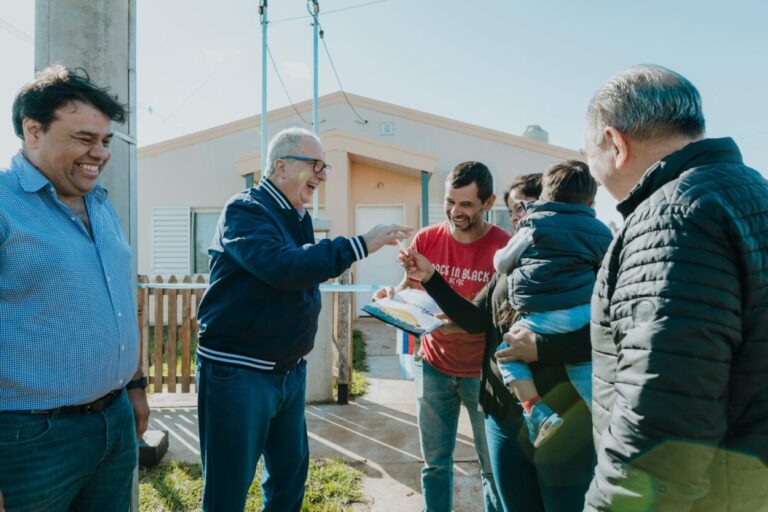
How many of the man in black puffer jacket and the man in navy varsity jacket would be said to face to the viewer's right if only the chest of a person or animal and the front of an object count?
1

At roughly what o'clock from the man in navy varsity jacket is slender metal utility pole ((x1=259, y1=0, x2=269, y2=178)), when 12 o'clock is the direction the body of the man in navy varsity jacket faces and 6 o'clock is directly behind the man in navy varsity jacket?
The slender metal utility pole is roughly at 9 o'clock from the man in navy varsity jacket.

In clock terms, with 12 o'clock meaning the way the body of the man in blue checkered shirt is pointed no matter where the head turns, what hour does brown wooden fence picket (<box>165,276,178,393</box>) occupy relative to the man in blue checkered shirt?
The brown wooden fence picket is roughly at 8 o'clock from the man in blue checkered shirt.

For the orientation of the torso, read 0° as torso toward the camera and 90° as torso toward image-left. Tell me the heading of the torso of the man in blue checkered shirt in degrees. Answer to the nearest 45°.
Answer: approximately 315°

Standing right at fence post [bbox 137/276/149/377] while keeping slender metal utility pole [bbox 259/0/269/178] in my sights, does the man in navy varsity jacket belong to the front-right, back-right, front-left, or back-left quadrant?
back-right

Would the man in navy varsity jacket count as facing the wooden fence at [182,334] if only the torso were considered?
no

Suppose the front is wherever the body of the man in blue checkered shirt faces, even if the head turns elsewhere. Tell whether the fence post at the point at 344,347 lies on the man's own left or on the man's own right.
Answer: on the man's own left

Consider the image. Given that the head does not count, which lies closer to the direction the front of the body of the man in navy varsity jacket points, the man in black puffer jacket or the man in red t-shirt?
the man in red t-shirt

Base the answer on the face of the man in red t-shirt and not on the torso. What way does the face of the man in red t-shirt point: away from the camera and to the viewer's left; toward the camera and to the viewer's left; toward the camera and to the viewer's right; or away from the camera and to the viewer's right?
toward the camera and to the viewer's left

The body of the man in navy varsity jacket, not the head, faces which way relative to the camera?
to the viewer's right

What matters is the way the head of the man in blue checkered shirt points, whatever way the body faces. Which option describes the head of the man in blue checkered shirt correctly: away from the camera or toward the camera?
toward the camera

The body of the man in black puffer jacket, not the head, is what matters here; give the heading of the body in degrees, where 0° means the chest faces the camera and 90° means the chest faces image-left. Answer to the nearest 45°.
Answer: approximately 135°
